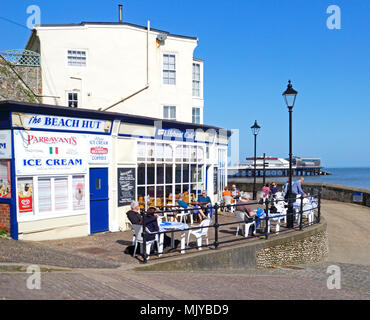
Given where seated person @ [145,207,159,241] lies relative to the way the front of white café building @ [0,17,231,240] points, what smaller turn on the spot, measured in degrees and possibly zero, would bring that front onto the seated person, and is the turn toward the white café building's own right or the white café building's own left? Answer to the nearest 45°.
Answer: approximately 45° to the white café building's own right

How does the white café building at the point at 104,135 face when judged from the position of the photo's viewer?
facing the viewer and to the right of the viewer

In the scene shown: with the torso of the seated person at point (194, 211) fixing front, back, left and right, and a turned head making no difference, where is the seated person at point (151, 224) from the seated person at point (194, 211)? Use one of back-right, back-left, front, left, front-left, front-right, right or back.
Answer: front-right

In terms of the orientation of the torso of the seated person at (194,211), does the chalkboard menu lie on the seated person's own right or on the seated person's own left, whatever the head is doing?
on the seated person's own right
